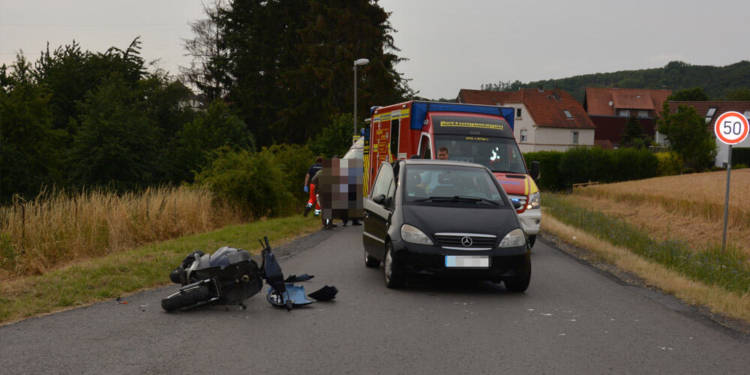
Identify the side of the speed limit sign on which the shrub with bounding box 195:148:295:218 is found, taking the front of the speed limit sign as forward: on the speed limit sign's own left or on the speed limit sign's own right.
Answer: on the speed limit sign's own right

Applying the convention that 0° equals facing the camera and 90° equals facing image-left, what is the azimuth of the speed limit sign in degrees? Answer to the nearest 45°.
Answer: approximately 0°

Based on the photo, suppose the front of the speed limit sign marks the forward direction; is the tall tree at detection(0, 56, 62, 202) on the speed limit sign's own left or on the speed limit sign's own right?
on the speed limit sign's own right

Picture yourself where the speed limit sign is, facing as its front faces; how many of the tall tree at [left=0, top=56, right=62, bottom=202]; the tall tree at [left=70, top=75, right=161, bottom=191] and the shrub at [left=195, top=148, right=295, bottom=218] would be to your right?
3
